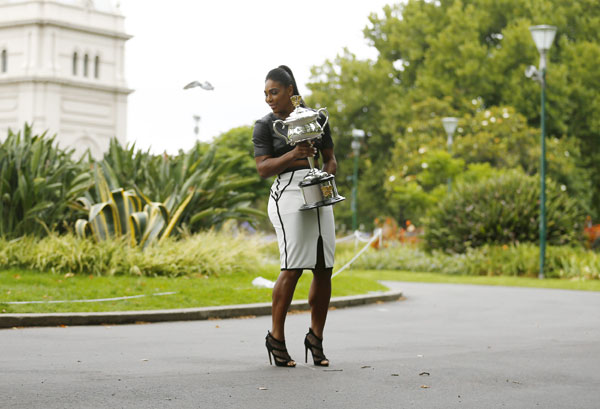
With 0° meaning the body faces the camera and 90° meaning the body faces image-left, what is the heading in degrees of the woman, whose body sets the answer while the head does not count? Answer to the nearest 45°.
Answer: approximately 315°

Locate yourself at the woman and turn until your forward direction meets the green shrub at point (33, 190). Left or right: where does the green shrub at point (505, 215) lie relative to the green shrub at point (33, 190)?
right

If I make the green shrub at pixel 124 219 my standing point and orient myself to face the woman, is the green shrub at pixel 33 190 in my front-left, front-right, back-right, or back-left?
back-right

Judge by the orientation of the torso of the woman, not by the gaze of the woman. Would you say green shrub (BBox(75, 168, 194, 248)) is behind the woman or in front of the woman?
behind

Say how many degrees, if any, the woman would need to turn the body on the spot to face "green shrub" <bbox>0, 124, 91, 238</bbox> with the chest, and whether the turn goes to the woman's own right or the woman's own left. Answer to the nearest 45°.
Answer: approximately 180°

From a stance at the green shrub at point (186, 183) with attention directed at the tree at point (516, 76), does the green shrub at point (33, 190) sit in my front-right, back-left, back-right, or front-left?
back-left

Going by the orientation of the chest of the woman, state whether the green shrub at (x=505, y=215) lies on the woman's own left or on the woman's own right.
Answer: on the woman's own left
